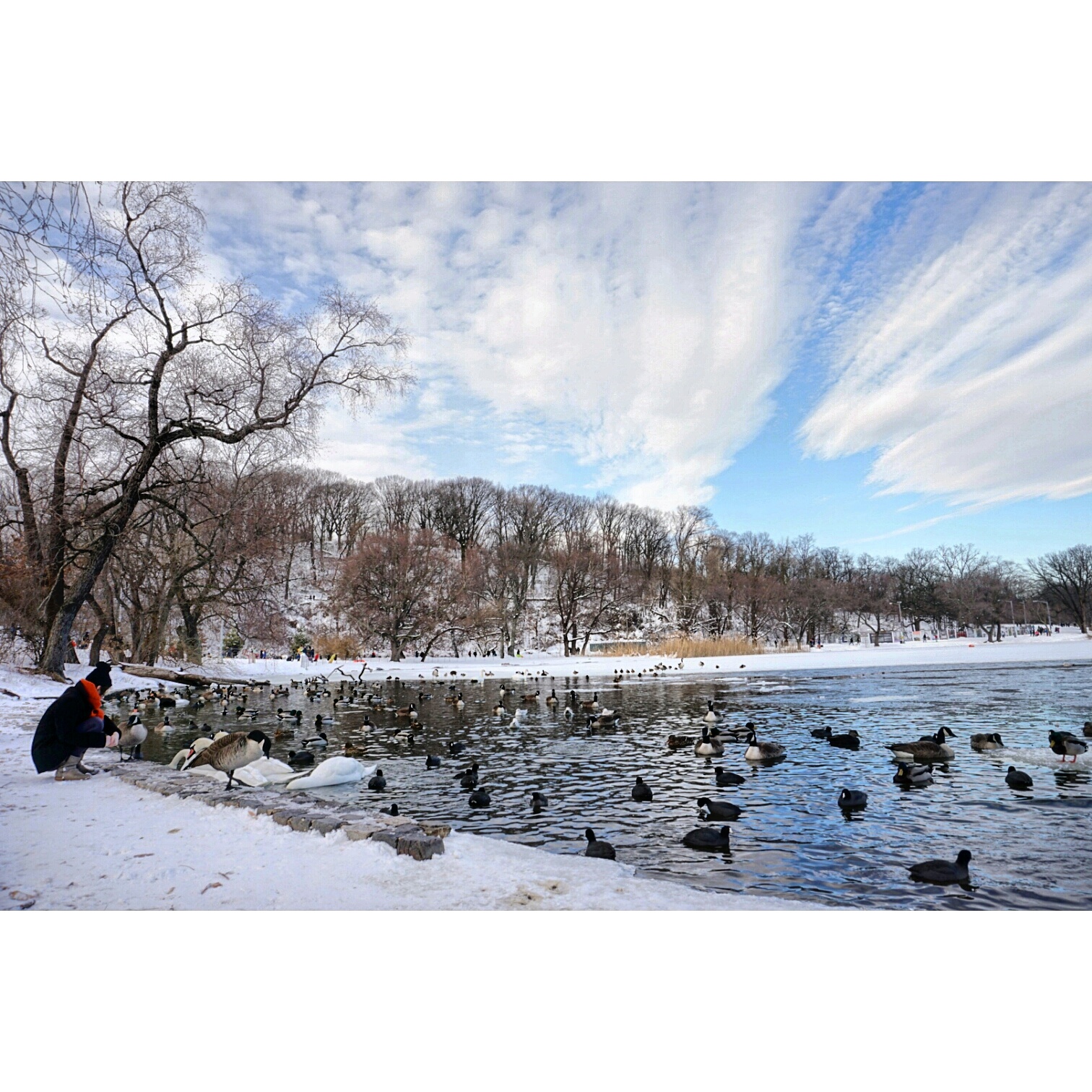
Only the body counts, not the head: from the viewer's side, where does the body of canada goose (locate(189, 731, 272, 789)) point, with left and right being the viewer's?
facing to the right of the viewer

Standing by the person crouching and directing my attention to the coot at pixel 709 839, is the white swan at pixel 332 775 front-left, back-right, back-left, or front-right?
front-left

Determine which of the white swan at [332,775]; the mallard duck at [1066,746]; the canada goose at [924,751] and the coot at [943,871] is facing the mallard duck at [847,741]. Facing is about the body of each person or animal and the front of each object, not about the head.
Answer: the mallard duck at [1066,746]

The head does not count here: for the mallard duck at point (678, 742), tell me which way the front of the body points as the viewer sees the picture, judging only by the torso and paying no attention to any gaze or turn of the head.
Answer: to the viewer's left

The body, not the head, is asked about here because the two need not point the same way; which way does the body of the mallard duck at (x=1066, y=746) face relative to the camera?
to the viewer's left

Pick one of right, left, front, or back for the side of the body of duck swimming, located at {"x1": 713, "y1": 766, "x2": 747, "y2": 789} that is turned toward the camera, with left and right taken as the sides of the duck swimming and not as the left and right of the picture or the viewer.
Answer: left

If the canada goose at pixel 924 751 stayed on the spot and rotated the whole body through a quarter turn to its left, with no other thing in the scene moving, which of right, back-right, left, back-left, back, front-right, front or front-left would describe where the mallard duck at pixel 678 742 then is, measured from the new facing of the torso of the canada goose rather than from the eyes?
left

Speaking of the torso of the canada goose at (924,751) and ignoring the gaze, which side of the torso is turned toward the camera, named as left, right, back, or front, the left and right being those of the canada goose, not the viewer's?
right

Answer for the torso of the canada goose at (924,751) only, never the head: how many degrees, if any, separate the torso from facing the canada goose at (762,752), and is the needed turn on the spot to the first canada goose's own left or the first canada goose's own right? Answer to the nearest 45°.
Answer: approximately 180°

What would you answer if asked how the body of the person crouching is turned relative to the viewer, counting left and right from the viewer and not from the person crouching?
facing to the right of the viewer
